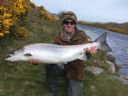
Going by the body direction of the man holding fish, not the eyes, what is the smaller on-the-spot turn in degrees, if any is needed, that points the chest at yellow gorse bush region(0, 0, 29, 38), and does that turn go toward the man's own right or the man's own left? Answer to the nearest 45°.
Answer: approximately 135° to the man's own right

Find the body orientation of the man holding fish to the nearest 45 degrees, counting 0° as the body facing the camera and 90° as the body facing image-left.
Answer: approximately 0°
